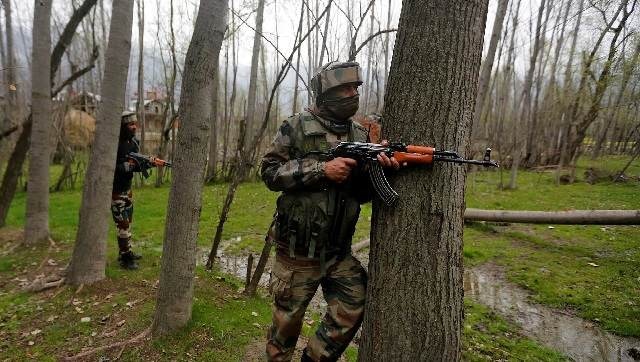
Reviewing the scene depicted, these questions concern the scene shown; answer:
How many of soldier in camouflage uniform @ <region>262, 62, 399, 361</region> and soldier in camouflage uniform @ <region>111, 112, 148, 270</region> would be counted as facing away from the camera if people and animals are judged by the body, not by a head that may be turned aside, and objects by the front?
0

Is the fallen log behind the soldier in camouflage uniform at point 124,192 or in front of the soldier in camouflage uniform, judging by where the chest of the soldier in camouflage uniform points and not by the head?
in front

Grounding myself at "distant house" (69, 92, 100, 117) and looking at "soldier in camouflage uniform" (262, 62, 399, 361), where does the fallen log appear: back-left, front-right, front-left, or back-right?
front-left

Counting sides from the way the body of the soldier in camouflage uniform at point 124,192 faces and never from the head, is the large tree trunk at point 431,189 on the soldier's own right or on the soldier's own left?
on the soldier's own right

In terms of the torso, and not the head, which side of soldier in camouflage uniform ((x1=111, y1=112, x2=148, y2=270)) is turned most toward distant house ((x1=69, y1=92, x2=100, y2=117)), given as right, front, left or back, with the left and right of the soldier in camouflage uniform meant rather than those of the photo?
left

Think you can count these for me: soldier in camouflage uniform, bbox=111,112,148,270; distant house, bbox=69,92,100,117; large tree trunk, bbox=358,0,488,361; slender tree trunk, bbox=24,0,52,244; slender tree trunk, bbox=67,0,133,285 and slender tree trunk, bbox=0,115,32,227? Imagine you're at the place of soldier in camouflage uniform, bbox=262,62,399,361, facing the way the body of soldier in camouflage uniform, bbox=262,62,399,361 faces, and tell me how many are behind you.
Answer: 5

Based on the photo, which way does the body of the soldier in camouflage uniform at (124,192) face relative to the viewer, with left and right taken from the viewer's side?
facing to the right of the viewer

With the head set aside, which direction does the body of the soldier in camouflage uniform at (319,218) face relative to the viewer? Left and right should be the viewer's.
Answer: facing the viewer and to the right of the viewer

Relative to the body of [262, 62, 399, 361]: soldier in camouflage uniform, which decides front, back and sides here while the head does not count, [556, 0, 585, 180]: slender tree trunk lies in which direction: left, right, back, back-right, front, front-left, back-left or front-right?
left

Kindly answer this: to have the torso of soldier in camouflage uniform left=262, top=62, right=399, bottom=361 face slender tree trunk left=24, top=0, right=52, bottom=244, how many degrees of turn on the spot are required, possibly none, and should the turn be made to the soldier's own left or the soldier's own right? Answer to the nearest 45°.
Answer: approximately 180°
